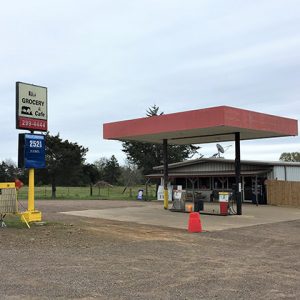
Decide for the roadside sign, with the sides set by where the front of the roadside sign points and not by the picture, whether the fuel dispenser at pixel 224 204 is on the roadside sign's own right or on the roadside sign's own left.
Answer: on the roadside sign's own left

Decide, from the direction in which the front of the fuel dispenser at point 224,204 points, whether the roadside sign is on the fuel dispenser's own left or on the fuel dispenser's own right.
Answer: on the fuel dispenser's own right

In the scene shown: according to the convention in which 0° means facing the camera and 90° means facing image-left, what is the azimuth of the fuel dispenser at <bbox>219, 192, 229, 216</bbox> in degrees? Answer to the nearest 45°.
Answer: approximately 0°

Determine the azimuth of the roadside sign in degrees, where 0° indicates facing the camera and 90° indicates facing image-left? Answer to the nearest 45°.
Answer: approximately 315°
